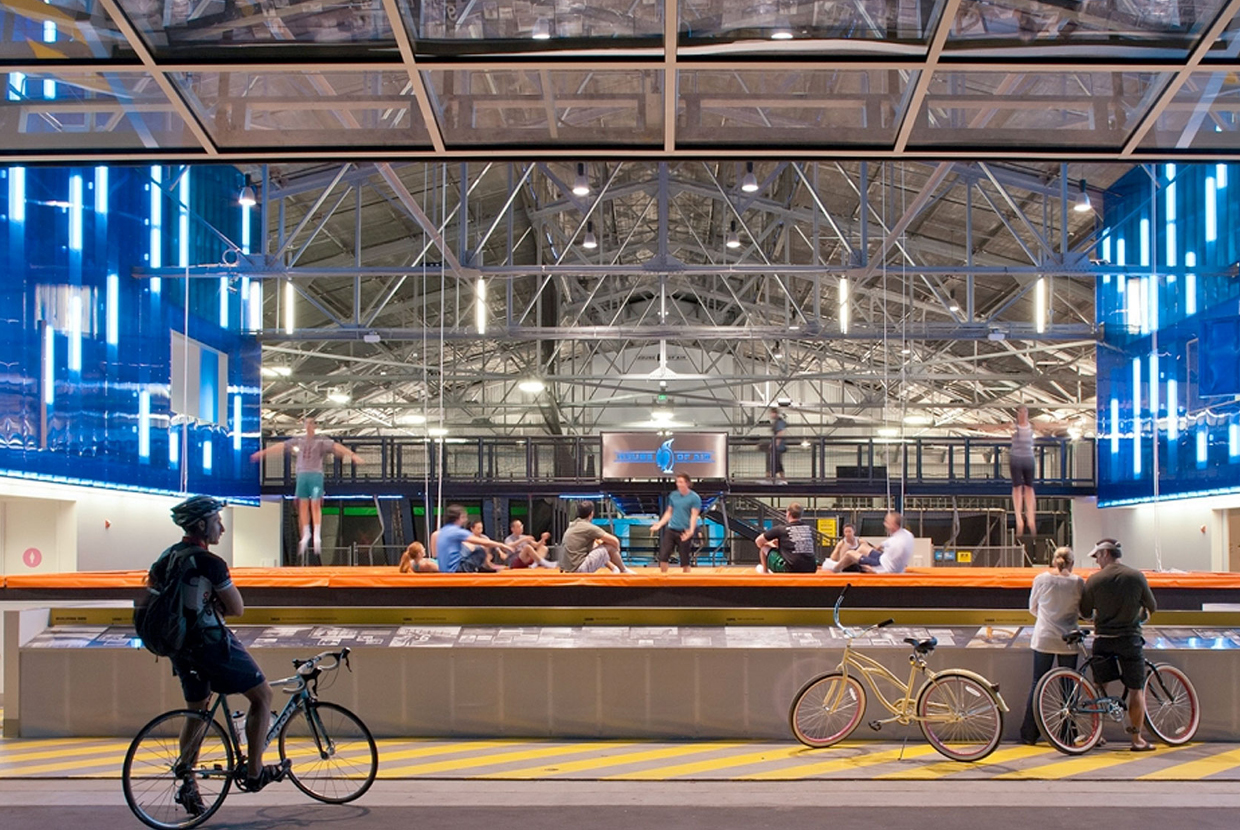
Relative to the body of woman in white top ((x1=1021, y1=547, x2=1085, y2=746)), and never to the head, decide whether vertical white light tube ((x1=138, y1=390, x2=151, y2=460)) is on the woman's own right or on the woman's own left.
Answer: on the woman's own left

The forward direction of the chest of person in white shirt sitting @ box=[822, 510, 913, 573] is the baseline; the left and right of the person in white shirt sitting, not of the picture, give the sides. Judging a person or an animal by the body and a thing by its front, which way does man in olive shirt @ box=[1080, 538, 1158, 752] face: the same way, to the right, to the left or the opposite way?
to the right

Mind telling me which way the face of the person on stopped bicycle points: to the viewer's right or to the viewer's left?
to the viewer's right

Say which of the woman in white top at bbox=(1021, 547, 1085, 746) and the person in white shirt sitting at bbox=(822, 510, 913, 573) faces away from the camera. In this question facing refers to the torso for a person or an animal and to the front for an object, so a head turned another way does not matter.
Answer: the woman in white top

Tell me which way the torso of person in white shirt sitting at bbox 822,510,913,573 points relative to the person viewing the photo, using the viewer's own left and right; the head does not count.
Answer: facing to the left of the viewer

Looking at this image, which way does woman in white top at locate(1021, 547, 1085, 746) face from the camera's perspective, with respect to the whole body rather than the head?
away from the camera

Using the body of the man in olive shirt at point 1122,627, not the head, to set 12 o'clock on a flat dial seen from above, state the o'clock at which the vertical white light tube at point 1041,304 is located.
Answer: The vertical white light tube is roughly at 12 o'clock from the man in olive shirt.

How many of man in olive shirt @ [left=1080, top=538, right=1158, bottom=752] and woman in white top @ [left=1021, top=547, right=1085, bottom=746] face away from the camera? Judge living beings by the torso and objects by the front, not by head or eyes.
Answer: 2

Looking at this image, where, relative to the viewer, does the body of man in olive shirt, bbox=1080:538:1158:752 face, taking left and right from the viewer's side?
facing away from the viewer

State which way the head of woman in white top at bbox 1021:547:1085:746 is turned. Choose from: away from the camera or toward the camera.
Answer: away from the camera
